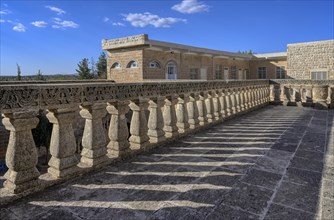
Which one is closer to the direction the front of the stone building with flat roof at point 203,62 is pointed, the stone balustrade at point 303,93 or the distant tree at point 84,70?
the stone balustrade

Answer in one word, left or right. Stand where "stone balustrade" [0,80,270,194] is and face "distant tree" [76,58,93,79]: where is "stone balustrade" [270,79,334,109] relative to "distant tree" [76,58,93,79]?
right

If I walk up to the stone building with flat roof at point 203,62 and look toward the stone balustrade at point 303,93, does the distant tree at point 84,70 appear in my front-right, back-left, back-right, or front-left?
back-right

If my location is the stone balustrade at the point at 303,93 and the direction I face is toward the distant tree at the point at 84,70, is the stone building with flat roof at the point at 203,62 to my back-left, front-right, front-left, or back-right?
front-right

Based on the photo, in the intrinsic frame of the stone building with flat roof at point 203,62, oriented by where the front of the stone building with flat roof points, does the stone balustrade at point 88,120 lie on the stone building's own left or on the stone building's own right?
on the stone building's own right

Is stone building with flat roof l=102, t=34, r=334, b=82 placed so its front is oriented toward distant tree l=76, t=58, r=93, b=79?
no

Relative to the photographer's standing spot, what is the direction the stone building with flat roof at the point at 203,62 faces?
facing the viewer and to the right of the viewer

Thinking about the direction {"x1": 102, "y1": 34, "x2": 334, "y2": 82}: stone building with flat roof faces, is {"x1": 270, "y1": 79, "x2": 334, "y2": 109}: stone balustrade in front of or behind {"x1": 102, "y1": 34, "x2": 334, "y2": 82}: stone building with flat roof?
in front

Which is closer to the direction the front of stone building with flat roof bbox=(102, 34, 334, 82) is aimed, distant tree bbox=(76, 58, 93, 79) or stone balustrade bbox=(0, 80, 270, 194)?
the stone balustrade
